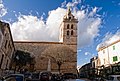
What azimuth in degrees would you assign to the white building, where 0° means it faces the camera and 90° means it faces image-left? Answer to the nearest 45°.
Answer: approximately 45°
